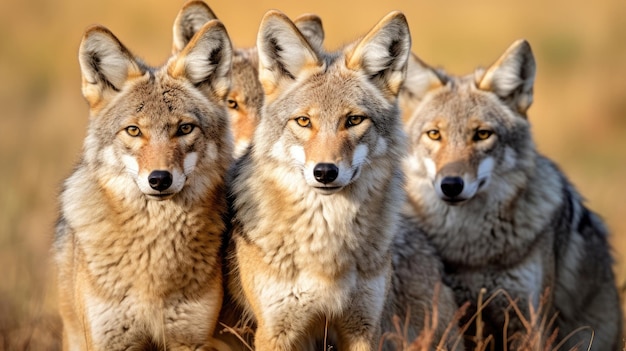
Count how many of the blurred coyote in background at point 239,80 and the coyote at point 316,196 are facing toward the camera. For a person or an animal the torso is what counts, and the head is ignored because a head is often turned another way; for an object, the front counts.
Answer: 2

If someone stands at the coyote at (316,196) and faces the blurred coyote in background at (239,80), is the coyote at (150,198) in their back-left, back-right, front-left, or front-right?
front-left

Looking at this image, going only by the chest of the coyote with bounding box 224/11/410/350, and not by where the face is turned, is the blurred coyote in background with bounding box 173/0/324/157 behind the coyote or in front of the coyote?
behind

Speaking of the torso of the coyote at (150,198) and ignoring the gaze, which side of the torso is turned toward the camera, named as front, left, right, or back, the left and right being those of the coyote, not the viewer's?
front

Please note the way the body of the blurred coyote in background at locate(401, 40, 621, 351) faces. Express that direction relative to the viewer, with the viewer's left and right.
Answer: facing the viewer and to the left of the viewer

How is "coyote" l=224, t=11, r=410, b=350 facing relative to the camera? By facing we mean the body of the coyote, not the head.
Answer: toward the camera

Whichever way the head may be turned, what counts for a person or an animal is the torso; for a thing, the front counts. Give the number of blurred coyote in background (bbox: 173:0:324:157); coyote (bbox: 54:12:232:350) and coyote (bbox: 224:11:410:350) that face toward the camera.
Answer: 3

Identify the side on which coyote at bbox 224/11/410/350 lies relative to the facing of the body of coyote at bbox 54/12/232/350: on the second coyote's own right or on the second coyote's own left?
on the second coyote's own left

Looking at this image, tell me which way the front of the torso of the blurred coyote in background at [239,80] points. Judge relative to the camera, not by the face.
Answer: toward the camera

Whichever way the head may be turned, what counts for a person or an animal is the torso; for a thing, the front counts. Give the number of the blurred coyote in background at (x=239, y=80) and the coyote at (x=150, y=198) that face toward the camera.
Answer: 2
